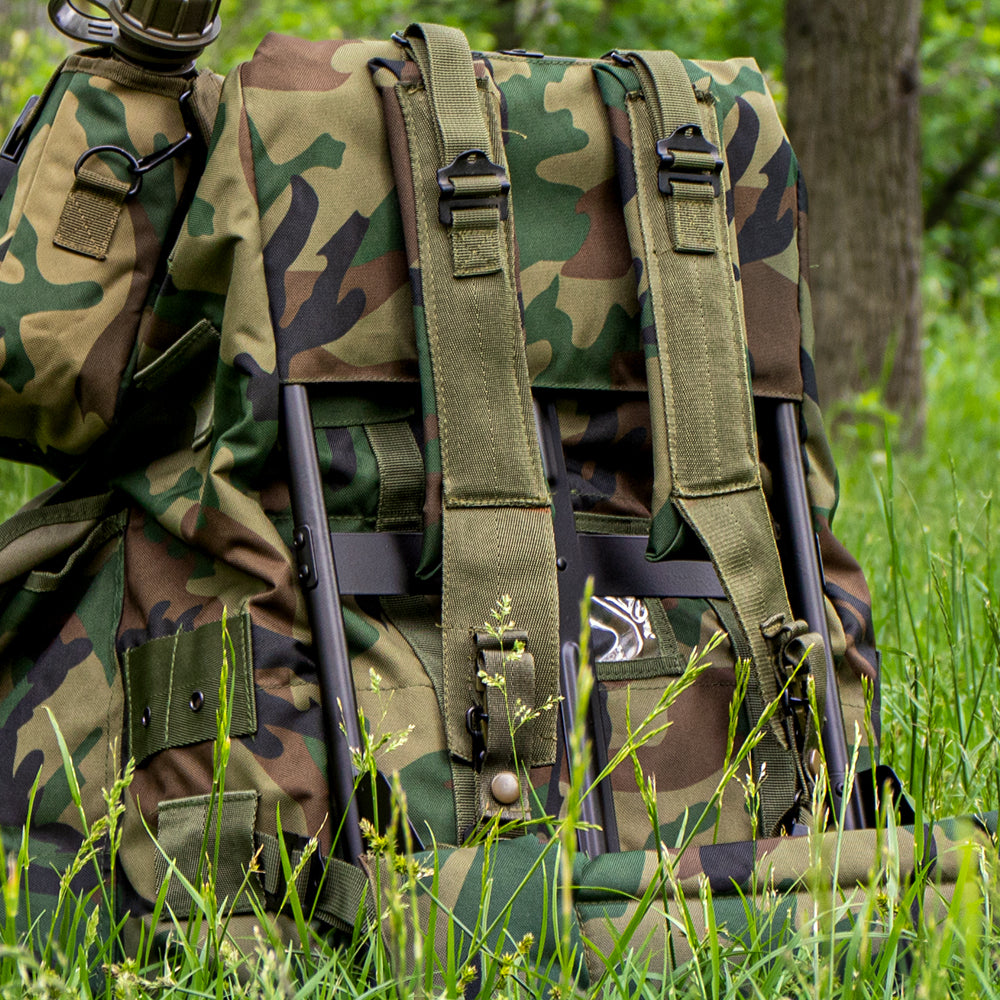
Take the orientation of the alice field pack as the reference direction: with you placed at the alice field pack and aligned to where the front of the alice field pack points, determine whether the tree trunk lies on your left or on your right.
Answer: on your right

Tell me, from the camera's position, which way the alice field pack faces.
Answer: facing away from the viewer and to the left of the viewer
